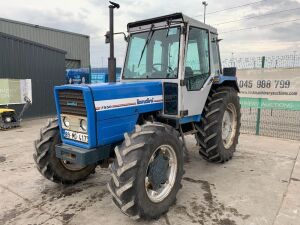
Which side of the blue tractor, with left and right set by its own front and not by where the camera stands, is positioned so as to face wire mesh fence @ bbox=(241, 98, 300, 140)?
back

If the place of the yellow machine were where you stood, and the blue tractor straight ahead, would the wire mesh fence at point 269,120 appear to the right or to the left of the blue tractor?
left

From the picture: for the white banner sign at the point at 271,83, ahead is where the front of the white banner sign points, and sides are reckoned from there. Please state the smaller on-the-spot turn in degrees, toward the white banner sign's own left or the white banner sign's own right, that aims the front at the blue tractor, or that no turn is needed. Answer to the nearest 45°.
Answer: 0° — it already faces it

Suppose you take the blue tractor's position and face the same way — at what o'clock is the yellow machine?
The yellow machine is roughly at 3 o'clock from the blue tractor.

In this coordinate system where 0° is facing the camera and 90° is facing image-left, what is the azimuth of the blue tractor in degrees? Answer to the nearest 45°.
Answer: approximately 45°

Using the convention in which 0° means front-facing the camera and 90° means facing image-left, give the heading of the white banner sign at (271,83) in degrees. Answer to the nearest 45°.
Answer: approximately 0°

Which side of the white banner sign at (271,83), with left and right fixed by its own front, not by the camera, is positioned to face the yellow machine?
right

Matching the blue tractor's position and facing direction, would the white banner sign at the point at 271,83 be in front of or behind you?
behind

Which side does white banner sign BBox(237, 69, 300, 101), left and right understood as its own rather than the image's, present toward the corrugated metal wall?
right
